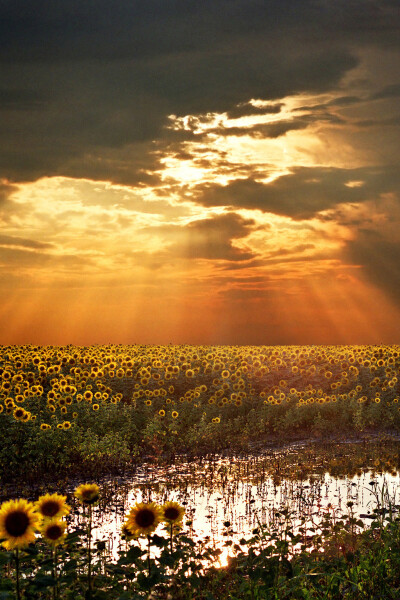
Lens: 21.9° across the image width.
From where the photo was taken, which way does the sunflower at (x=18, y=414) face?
toward the camera
